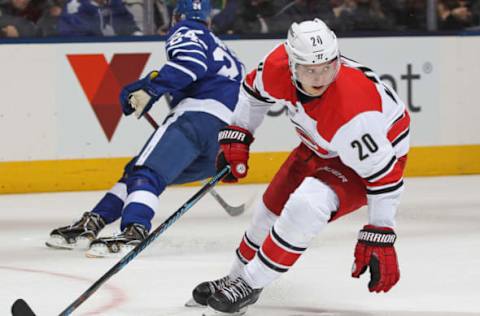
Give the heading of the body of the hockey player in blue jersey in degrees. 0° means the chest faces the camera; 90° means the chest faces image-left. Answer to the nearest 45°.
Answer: approximately 135°

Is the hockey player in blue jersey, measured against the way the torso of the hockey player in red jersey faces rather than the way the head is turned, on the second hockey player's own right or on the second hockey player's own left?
on the second hockey player's own right

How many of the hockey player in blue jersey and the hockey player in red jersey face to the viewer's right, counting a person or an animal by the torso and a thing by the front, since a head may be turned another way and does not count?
0

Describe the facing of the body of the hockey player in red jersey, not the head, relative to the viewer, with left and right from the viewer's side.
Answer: facing the viewer and to the left of the viewer

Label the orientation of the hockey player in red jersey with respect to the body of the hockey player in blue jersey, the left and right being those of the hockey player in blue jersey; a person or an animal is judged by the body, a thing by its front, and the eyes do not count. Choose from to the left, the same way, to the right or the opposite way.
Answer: to the left

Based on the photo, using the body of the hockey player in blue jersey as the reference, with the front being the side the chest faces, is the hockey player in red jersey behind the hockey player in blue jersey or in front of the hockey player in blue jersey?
behind
